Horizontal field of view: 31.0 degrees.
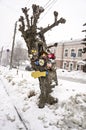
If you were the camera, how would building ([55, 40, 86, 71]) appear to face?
facing the viewer

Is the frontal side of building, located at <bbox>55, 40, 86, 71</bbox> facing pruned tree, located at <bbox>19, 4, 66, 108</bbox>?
yes
